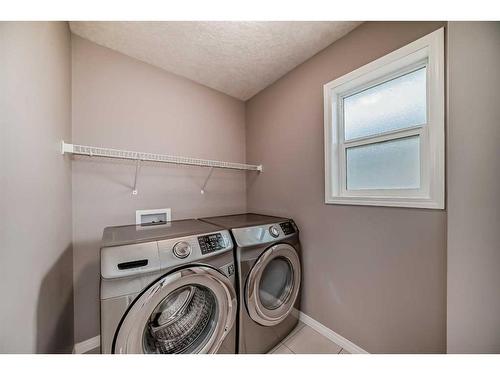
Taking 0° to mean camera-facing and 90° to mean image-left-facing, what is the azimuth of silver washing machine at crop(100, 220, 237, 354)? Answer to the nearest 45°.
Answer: approximately 315°

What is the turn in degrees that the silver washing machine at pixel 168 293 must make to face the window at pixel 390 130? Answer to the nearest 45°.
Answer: approximately 45° to its left
